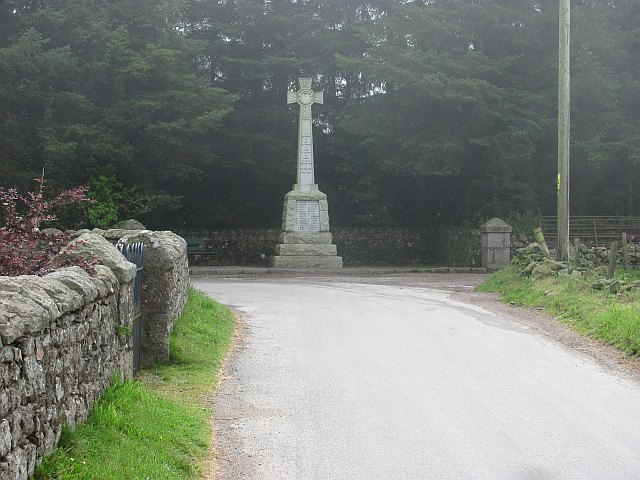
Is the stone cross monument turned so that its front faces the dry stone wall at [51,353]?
yes

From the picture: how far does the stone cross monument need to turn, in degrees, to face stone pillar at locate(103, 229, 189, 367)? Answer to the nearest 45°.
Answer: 0° — it already faces it

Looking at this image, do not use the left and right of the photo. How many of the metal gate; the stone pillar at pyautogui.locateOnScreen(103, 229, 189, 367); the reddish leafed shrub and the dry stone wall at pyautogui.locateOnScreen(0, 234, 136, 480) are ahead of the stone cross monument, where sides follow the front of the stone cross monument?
4

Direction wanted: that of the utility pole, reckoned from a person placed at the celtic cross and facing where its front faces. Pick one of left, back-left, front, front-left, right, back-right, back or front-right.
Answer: front-left

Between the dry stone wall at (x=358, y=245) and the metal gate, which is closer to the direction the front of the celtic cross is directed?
the metal gate

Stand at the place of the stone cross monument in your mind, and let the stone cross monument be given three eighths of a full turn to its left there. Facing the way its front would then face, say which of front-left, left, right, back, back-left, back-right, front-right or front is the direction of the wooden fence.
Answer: front-right

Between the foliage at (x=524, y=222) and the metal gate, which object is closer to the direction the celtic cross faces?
the metal gate

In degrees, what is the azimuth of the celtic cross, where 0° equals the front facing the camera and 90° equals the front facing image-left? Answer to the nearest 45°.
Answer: approximately 0°

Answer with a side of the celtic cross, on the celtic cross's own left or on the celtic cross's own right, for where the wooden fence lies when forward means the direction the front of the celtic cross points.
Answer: on the celtic cross's own left

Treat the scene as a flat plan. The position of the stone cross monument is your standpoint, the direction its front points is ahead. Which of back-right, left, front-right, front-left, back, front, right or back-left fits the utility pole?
front-left

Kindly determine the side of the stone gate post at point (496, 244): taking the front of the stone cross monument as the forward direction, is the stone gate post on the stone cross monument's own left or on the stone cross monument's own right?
on the stone cross monument's own left

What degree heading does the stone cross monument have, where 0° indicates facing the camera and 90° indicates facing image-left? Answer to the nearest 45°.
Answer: approximately 0°
